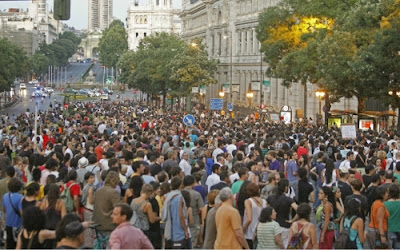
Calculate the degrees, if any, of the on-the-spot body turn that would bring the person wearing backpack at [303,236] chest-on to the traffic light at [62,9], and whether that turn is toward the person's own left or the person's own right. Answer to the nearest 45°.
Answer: approximately 45° to the person's own left

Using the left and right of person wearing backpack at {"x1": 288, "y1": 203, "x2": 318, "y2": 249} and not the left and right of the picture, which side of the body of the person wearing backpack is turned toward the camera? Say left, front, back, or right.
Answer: back

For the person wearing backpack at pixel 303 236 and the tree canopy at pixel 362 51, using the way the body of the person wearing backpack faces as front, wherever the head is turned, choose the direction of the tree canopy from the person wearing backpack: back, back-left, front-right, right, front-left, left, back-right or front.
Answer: front

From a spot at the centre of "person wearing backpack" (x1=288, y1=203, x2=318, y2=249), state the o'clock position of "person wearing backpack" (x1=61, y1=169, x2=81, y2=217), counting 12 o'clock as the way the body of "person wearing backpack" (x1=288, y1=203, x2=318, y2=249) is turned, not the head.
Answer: "person wearing backpack" (x1=61, y1=169, x2=81, y2=217) is roughly at 10 o'clock from "person wearing backpack" (x1=288, y1=203, x2=318, y2=249).

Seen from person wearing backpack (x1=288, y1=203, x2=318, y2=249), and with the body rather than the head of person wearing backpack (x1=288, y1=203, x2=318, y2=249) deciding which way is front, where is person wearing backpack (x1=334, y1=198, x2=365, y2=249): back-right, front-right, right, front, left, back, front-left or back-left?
front-right
